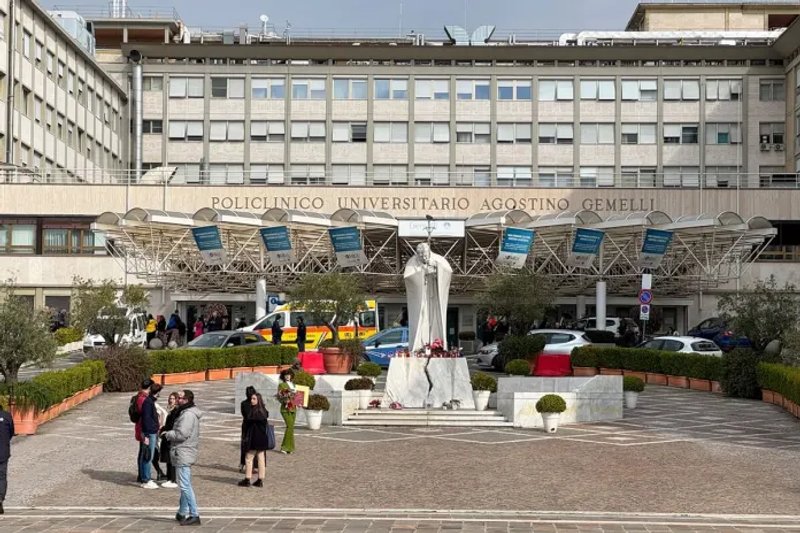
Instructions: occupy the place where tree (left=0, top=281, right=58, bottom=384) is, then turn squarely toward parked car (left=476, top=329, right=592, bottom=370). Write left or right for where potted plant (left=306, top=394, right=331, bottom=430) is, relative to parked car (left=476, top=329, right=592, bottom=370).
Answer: right

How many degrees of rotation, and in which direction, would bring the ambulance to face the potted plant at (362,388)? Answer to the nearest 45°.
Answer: approximately 90° to its left

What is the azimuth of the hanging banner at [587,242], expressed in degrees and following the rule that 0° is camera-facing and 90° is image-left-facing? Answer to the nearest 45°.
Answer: approximately 0°

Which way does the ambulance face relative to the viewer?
to the viewer's left

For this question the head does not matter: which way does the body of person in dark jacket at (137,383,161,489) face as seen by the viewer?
to the viewer's right

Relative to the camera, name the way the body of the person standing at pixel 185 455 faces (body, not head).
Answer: to the viewer's left

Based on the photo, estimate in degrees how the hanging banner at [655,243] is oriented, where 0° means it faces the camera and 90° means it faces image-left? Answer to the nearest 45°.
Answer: approximately 0°

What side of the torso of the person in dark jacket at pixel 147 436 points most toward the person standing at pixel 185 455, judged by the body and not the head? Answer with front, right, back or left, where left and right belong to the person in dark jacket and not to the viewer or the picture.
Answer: right

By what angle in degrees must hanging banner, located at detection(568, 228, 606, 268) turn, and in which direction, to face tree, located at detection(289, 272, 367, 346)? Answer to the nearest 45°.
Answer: approximately 45° to its right

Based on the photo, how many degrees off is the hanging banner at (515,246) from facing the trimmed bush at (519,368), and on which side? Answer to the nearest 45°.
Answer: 0° — it already faces it

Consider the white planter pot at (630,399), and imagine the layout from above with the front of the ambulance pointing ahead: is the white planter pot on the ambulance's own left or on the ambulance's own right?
on the ambulance's own left

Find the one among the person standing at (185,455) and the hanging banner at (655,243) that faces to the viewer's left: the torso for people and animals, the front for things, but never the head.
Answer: the person standing
